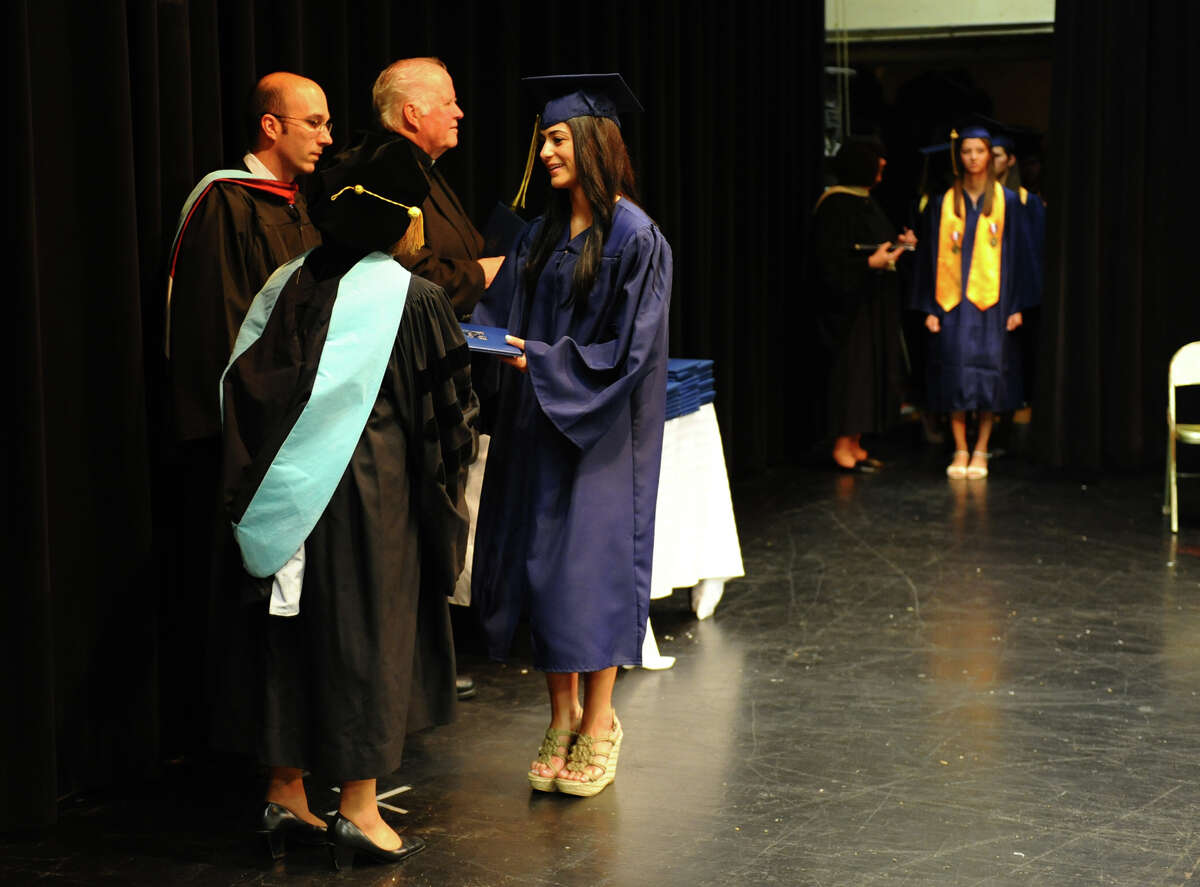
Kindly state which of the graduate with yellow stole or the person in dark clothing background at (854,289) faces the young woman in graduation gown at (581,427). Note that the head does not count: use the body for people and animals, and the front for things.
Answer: the graduate with yellow stole

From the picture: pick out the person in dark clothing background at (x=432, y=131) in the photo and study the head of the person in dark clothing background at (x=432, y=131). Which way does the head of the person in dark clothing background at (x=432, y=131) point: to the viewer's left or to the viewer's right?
to the viewer's right

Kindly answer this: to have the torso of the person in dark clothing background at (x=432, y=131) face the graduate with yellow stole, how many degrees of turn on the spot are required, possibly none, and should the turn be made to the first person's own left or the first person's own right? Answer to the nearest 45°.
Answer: approximately 45° to the first person's own left

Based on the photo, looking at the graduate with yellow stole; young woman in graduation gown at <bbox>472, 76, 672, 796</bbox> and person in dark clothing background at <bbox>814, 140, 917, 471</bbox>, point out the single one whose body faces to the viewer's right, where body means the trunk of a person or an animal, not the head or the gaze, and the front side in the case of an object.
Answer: the person in dark clothing background

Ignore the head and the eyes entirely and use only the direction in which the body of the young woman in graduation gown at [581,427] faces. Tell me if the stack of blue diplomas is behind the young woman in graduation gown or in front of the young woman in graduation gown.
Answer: behind

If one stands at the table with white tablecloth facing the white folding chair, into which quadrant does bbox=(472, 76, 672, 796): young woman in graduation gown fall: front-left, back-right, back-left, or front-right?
back-right

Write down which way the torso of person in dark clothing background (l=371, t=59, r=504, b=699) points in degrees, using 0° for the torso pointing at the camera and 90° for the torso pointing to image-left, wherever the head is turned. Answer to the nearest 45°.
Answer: approximately 270°

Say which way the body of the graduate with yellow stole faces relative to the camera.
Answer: toward the camera

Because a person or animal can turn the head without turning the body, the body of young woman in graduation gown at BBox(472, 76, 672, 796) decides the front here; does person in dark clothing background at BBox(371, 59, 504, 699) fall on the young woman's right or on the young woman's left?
on the young woman's right

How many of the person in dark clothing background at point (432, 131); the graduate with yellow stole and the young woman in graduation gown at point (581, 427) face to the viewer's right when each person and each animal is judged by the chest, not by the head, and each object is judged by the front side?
1

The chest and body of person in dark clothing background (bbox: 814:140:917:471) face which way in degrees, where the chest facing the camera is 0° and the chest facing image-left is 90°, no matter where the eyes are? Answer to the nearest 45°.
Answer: approximately 270°

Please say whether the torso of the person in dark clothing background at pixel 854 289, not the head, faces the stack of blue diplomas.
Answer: no

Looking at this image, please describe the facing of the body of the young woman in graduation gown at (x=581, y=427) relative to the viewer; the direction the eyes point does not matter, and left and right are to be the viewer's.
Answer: facing the viewer and to the left of the viewer

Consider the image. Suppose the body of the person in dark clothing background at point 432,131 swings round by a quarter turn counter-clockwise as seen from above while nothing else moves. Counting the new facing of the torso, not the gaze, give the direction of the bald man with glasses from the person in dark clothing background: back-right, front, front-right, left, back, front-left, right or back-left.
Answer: back-left

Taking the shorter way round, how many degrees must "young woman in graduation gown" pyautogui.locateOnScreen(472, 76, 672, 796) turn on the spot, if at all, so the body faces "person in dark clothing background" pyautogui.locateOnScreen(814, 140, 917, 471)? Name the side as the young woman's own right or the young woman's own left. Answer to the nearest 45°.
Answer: approximately 135° to the young woman's own right
